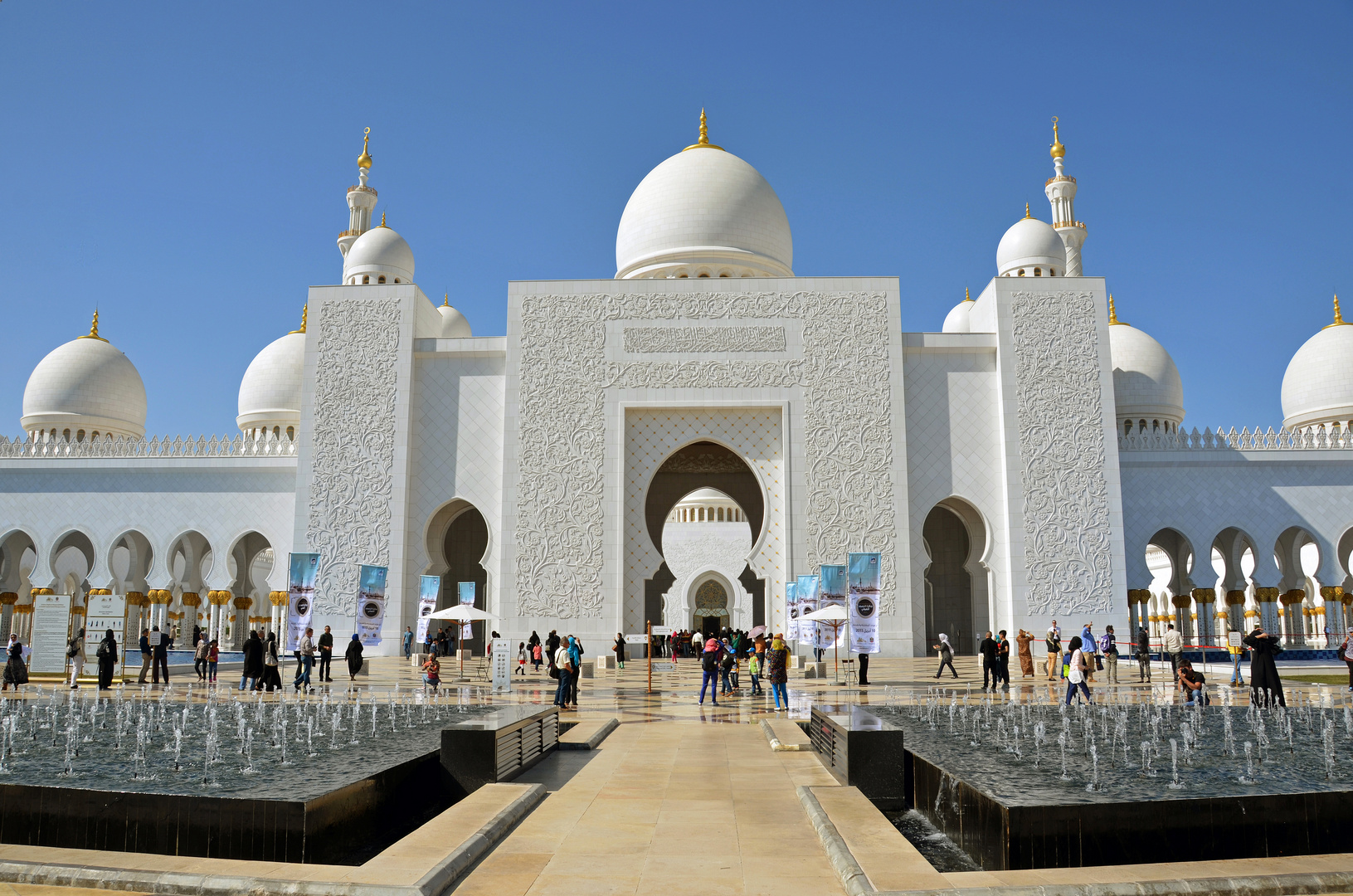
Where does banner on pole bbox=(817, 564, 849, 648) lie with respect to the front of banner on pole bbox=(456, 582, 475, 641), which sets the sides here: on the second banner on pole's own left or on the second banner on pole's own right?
on the second banner on pole's own left

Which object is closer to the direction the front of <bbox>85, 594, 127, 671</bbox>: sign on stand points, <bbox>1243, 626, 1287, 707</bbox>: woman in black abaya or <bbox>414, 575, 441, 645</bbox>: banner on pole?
the woman in black abaya

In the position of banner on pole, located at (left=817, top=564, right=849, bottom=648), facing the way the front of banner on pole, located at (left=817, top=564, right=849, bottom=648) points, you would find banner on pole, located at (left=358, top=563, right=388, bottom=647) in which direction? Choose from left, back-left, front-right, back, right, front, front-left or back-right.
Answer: right

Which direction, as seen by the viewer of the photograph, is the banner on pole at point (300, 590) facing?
facing the viewer

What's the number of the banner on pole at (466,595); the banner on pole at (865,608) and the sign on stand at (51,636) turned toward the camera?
3

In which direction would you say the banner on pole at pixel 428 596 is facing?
toward the camera

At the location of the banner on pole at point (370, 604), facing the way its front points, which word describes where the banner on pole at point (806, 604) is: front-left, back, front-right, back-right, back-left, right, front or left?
left

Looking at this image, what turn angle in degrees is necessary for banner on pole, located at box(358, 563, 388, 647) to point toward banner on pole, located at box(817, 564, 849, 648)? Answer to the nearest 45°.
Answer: approximately 90° to its left

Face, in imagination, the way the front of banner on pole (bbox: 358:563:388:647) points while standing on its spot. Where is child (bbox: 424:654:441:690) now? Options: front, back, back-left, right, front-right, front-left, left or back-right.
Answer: front

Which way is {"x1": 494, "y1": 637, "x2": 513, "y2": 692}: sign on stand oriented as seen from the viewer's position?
toward the camera

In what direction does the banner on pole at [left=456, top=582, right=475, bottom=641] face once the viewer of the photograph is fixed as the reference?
facing the viewer

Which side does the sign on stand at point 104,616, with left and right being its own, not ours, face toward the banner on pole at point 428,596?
left

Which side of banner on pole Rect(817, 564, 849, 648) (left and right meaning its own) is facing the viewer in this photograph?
front

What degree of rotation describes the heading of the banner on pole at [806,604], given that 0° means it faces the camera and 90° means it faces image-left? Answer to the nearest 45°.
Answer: approximately 0°
